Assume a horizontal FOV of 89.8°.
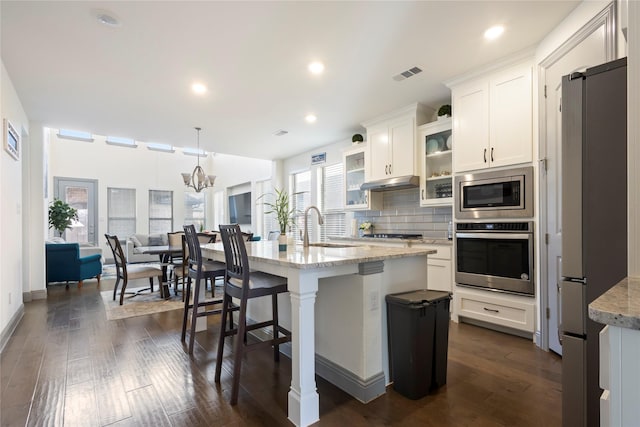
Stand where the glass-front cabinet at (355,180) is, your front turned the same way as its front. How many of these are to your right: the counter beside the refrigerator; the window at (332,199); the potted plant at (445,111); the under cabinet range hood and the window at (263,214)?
2

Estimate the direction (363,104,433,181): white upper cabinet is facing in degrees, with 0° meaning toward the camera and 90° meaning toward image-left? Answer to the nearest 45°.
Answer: approximately 45°

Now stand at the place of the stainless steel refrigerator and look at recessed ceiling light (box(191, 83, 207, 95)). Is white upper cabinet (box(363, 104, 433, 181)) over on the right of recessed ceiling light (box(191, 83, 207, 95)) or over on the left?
right

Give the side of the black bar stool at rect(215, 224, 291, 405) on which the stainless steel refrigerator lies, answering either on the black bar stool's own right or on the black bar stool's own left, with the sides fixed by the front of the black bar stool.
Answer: on the black bar stool's own right

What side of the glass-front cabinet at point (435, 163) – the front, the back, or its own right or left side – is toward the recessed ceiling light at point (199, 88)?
front

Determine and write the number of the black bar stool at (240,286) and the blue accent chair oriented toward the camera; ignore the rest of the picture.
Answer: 0

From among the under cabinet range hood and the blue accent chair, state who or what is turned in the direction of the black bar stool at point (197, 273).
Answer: the under cabinet range hood

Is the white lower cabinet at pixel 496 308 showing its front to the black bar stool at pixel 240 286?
yes

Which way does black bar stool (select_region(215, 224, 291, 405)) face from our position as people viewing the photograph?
facing away from the viewer and to the right of the viewer

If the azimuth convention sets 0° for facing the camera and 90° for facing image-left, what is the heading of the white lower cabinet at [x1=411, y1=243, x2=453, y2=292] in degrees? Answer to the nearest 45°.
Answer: approximately 45°

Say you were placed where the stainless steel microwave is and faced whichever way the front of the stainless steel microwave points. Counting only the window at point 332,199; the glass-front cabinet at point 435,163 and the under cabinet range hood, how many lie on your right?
3

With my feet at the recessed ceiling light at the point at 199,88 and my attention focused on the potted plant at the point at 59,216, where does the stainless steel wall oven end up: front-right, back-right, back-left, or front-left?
back-right

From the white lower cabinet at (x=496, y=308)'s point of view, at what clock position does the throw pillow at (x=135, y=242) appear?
The throw pillow is roughly at 2 o'clock from the white lower cabinet.

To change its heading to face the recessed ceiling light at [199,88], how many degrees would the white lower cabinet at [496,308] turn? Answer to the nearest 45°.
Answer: approximately 45° to its right
